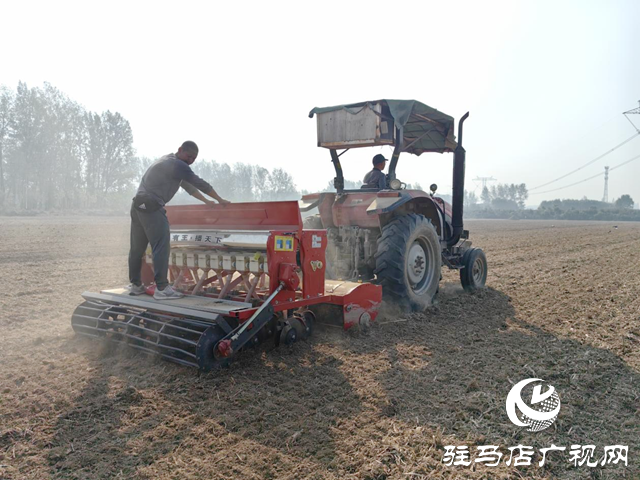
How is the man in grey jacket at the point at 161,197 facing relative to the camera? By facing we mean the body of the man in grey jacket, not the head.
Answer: to the viewer's right

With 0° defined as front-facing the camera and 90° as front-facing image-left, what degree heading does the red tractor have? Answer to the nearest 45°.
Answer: approximately 225°

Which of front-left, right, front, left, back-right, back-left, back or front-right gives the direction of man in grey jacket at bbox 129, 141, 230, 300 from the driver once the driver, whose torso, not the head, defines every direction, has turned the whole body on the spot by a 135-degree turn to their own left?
front-left

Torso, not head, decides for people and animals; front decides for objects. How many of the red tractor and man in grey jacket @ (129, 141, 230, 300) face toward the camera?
0

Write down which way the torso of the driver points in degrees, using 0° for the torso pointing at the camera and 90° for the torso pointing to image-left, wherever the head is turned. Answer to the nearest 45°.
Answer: approximately 225°

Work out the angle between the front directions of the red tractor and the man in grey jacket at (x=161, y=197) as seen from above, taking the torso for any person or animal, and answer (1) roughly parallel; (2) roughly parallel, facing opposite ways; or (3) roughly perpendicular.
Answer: roughly parallel

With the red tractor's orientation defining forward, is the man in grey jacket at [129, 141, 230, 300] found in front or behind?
behind
